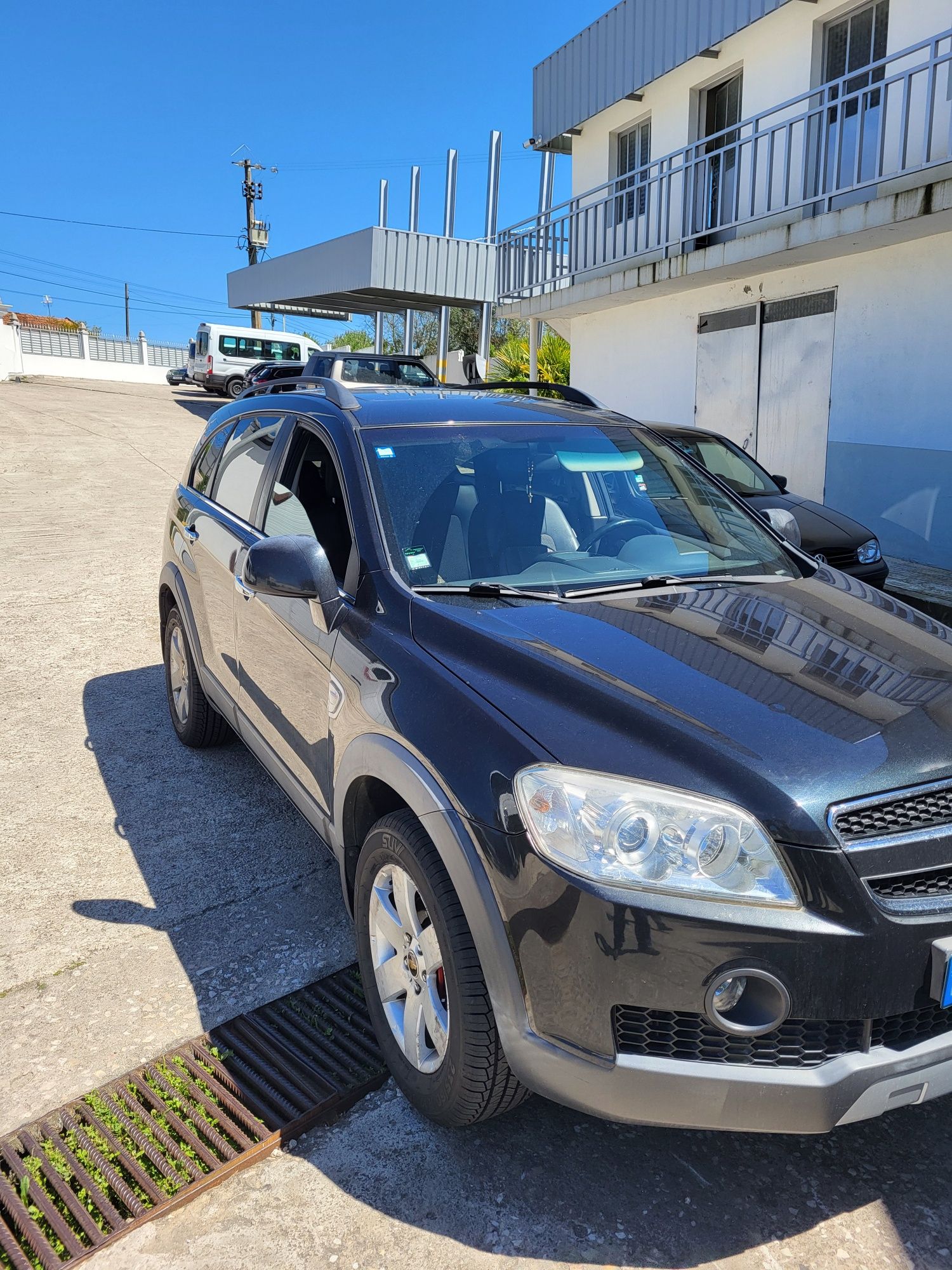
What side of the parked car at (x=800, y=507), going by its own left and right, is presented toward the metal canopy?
back

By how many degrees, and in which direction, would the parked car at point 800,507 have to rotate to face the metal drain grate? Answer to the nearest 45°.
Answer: approximately 45° to its right

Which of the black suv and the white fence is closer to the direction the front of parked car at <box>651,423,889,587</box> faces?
the black suv

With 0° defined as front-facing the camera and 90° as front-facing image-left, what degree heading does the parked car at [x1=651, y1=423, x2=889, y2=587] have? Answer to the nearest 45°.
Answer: approximately 315°

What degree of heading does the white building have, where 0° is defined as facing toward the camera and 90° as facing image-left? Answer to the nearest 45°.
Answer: approximately 45°
